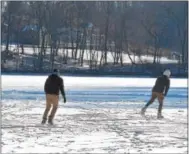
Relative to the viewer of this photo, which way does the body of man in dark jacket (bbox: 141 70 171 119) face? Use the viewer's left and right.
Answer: facing away from the viewer and to the right of the viewer
